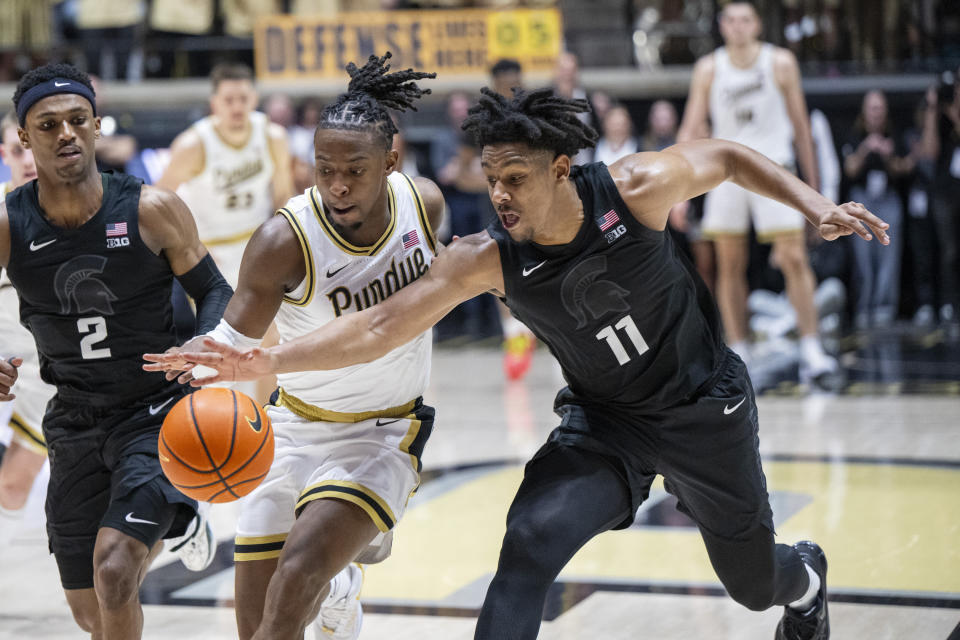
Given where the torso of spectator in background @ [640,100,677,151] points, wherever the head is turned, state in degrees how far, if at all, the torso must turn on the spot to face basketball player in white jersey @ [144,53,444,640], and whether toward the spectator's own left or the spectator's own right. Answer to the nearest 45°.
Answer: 0° — they already face them

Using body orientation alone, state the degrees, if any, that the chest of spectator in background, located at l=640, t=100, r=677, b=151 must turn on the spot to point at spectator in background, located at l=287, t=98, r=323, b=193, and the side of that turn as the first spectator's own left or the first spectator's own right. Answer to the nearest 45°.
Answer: approximately 90° to the first spectator's own right

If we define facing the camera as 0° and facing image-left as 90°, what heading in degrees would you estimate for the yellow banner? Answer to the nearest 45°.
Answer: approximately 0°

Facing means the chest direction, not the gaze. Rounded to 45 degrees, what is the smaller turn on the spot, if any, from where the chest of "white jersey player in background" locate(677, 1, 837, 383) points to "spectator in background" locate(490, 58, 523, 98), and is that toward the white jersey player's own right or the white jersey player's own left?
approximately 90° to the white jersey player's own right

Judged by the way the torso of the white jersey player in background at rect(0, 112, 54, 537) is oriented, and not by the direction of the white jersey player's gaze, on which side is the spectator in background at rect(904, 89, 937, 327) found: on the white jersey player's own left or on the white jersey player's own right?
on the white jersey player's own left

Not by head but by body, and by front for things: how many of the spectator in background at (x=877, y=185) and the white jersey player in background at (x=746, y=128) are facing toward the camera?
2

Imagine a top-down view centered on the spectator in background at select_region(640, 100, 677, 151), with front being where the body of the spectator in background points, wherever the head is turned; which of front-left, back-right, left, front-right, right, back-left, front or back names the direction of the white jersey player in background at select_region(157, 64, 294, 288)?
front-right

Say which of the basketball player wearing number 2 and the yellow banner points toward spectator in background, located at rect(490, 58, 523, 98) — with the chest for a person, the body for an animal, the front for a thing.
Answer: the yellow banner

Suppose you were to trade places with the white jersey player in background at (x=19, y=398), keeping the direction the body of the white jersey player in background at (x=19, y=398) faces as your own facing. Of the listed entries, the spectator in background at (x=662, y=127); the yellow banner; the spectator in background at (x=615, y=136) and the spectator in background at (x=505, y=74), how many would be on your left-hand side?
4

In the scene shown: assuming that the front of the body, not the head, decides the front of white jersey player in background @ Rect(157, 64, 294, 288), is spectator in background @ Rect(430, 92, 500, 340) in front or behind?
behind
